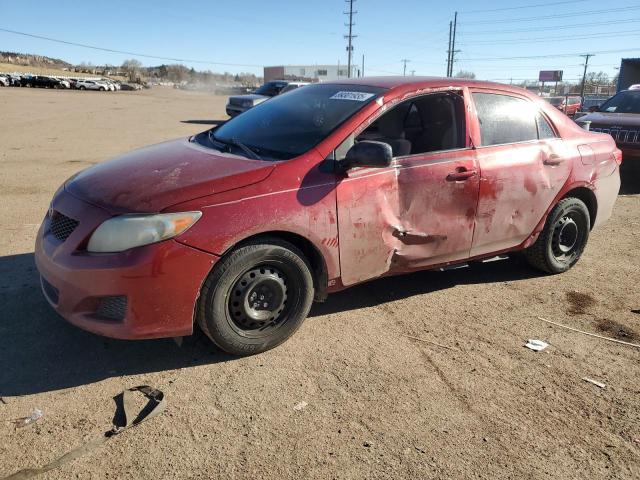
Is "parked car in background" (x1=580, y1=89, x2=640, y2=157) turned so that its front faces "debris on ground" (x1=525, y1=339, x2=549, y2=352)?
yes

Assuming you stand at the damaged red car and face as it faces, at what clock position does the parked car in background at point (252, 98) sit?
The parked car in background is roughly at 4 o'clock from the damaged red car.

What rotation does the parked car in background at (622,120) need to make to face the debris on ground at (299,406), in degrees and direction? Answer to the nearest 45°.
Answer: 0° — it already faces it

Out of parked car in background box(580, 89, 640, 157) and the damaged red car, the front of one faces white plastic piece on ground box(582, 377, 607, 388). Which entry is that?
the parked car in background

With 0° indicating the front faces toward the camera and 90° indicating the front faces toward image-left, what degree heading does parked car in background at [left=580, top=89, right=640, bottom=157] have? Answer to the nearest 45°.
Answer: approximately 0°

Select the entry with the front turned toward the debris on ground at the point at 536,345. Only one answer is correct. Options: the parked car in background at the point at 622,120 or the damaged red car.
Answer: the parked car in background

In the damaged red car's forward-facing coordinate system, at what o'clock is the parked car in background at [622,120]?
The parked car in background is roughly at 6 o'clock from the damaged red car.

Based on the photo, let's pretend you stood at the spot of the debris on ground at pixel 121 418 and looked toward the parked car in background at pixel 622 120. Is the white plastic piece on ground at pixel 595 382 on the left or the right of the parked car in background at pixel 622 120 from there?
right

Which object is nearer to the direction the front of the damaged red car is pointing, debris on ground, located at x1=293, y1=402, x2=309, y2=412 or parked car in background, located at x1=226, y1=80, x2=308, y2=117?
the debris on ground

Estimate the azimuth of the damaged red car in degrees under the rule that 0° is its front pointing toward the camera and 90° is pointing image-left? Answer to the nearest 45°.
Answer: approximately 45°

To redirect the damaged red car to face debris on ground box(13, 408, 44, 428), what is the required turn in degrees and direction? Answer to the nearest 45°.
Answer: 0° — it already faces it

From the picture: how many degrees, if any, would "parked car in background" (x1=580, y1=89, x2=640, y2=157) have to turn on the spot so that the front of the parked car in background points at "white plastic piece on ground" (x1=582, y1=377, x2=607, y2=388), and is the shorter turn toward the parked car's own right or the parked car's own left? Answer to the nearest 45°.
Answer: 0° — it already faces it
